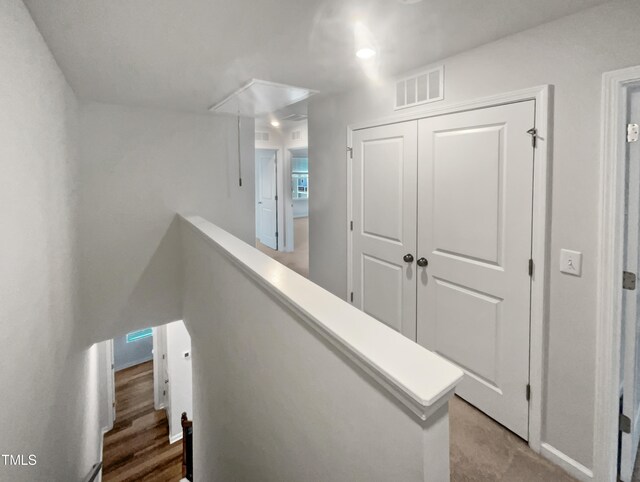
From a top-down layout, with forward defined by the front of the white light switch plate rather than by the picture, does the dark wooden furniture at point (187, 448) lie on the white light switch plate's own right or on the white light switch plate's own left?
on the white light switch plate's own right

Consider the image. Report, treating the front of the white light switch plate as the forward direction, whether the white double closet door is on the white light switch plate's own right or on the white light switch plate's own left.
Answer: on the white light switch plate's own right

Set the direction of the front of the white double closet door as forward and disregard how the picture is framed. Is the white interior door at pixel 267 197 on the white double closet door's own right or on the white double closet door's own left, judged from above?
on the white double closet door's own right

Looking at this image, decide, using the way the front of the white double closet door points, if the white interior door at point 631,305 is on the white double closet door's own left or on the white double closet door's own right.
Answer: on the white double closet door's own left

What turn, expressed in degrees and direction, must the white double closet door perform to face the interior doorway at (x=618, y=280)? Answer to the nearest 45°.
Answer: approximately 90° to its left

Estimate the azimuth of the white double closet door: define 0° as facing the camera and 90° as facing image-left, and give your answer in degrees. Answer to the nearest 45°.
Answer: approximately 45°

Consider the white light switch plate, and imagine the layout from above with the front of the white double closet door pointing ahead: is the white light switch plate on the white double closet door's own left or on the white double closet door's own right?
on the white double closet door's own left

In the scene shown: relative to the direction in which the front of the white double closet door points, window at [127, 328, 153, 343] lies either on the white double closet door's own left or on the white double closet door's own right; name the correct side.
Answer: on the white double closet door's own right

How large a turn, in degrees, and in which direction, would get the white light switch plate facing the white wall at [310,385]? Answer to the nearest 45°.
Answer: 0° — it already faces it

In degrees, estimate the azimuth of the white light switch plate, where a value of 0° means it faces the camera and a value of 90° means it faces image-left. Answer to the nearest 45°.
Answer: approximately 45°
